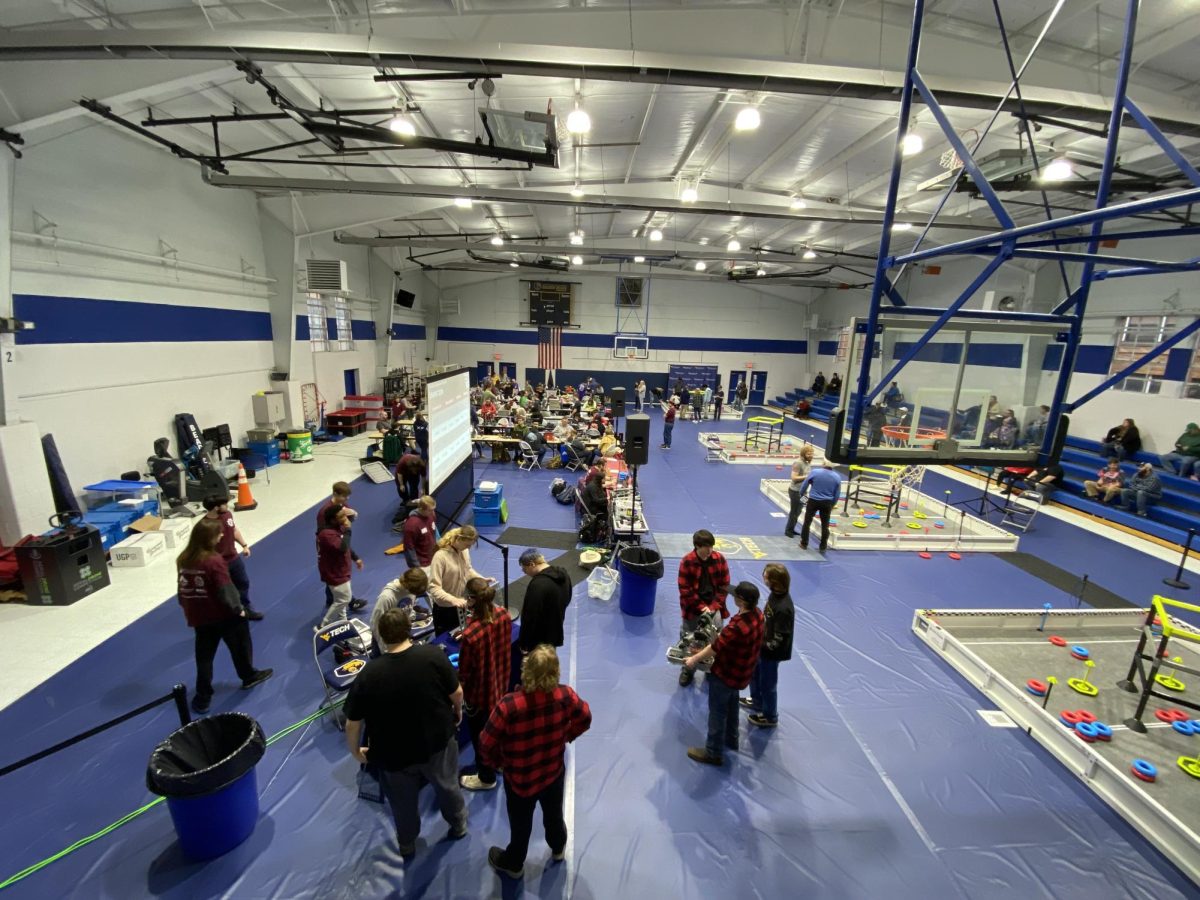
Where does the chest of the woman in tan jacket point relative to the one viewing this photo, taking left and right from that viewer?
facing the viewer and to the right of the viewer

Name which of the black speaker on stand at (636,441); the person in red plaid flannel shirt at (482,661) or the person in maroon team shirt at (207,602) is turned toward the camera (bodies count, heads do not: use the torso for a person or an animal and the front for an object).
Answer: the black speaker on stand

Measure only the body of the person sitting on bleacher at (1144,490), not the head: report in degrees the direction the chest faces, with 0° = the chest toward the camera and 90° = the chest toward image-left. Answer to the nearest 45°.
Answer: approximately 45°

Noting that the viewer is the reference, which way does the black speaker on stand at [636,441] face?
facing the viewer

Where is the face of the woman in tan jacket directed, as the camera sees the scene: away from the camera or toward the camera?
toward the camera

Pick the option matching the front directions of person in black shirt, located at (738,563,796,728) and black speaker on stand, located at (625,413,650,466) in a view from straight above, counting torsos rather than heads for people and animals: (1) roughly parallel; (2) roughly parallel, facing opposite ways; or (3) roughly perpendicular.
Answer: roughly perpendicular

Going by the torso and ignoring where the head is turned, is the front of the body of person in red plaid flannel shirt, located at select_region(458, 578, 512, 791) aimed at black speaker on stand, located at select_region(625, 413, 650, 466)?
no

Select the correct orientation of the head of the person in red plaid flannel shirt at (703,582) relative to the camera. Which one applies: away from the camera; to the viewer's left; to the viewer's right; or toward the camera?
toward the camera

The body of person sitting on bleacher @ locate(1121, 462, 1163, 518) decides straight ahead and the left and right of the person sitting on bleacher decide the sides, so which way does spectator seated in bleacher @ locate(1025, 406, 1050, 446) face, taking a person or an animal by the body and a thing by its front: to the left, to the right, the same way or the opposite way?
the same way

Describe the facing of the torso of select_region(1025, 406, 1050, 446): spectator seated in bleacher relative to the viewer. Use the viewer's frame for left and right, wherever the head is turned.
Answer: facing the viewer and to the left of the viewer

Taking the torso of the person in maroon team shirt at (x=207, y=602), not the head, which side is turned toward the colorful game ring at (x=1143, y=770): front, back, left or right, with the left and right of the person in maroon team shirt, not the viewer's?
right

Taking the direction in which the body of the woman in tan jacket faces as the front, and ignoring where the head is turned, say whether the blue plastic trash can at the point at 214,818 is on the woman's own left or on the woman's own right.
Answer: on the woman's own right

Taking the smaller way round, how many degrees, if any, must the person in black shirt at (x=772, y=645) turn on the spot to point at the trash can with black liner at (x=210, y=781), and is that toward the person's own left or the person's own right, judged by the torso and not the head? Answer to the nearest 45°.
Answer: approximately 45° to the person's own left

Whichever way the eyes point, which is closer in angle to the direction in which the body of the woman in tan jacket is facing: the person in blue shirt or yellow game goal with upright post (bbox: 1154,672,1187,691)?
the yellow game goal with upright post

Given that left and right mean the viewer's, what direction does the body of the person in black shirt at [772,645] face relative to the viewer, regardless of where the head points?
facing to the left of the viewer

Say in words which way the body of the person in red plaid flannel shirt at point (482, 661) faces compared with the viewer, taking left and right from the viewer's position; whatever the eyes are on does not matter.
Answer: facing away from the viewer and to the left of the viewer

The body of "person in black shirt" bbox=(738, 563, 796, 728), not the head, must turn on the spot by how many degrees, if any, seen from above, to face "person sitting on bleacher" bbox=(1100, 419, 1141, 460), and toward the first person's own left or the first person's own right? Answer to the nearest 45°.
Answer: approximately 135° to the first person's own right

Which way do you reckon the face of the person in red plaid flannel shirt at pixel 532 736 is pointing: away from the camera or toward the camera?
away from the camera

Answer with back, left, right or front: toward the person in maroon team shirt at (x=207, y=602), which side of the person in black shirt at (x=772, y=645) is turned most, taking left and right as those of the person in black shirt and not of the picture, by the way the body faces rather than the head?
front
